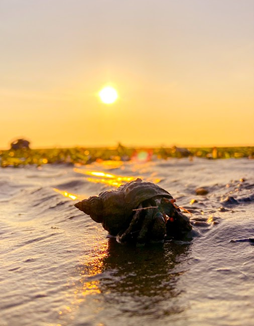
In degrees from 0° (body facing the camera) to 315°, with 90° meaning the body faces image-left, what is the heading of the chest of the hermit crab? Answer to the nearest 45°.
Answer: approximately 315°
